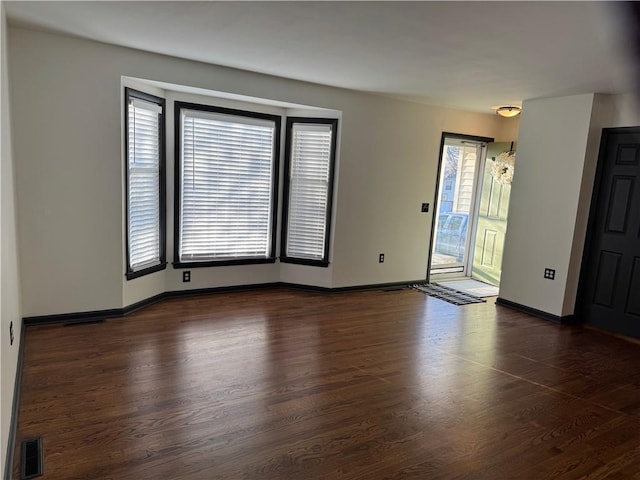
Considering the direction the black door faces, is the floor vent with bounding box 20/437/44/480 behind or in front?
in front

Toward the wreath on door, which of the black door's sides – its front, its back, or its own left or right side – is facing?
right

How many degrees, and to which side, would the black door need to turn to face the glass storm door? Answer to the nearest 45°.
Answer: approximately 90° to its right

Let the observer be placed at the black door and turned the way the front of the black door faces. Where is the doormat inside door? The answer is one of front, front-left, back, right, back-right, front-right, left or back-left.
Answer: front-right

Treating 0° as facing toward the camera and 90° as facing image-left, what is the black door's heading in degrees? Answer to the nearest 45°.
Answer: approximately 45°
